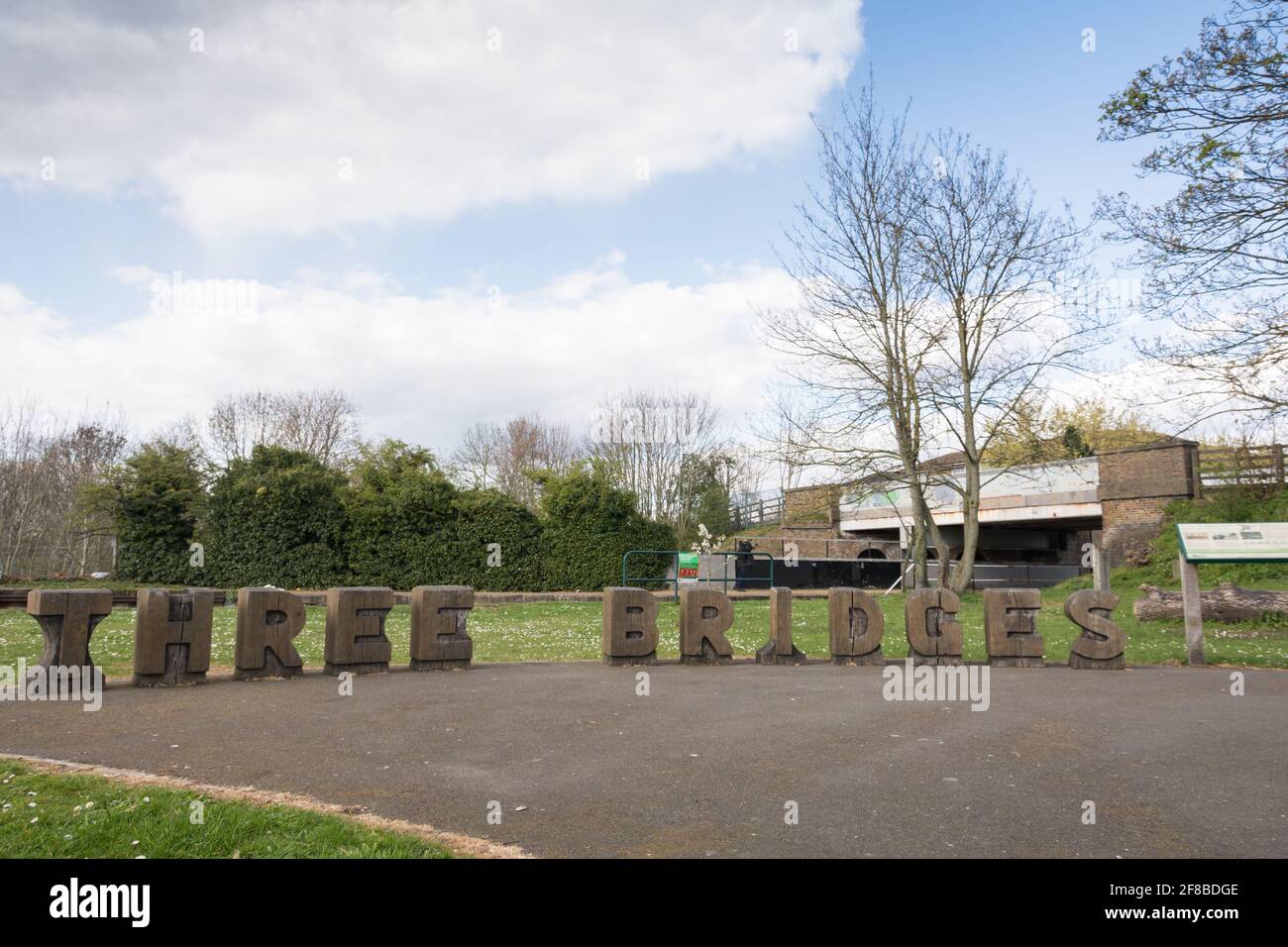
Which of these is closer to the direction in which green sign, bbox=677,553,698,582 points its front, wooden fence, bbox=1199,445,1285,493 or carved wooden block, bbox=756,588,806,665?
the carved wooden block

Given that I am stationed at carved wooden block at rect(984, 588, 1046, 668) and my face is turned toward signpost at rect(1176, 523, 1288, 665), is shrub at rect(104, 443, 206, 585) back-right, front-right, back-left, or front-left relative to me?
back-left

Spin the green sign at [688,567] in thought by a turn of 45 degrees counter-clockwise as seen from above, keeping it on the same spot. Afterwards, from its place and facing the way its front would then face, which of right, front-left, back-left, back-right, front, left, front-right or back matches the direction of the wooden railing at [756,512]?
back-left

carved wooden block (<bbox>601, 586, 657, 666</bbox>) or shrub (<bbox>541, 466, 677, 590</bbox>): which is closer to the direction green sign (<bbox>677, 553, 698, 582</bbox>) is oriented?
the carved wooden block

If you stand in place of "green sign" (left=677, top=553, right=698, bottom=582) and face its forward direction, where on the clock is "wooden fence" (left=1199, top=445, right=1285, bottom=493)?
The wooden fence is roughly at 9 o'clock from the green sign.

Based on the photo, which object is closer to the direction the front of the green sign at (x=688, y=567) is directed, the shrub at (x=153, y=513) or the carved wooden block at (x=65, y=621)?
the carved wooden block

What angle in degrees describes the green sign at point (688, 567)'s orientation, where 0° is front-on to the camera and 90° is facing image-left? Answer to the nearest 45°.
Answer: approximately 0°

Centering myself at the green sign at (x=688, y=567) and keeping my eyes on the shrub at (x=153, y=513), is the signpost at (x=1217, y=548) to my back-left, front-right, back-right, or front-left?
back-left
